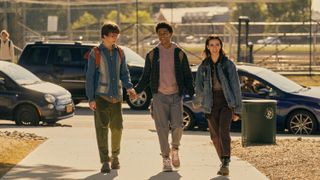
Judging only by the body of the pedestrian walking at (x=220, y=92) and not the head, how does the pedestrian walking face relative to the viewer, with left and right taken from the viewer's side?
facing the viewer

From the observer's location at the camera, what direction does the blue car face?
facing to the right of the viewer

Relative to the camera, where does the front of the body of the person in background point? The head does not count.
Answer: toward the camera

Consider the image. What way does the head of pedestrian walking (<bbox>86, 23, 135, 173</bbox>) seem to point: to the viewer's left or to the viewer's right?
to the viewer's right

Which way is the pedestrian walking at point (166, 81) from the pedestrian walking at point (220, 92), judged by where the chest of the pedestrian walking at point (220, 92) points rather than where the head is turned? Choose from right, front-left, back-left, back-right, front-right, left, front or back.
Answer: right

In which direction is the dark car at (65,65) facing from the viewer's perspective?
to the viewer's right

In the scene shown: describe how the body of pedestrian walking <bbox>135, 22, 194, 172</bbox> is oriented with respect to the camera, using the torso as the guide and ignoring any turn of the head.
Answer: toward the camera

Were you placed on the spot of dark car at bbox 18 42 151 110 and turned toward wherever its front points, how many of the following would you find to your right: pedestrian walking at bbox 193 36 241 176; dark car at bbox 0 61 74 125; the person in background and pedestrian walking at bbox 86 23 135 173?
3

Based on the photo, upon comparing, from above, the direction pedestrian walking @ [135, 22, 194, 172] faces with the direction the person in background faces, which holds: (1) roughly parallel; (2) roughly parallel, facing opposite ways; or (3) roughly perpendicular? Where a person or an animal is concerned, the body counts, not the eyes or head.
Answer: roughly parallel

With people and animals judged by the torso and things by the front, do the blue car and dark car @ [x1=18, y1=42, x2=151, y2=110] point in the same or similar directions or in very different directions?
same or similar directions

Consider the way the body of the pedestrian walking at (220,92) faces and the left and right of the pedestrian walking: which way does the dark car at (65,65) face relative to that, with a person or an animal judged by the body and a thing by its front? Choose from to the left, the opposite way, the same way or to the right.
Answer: to the left
